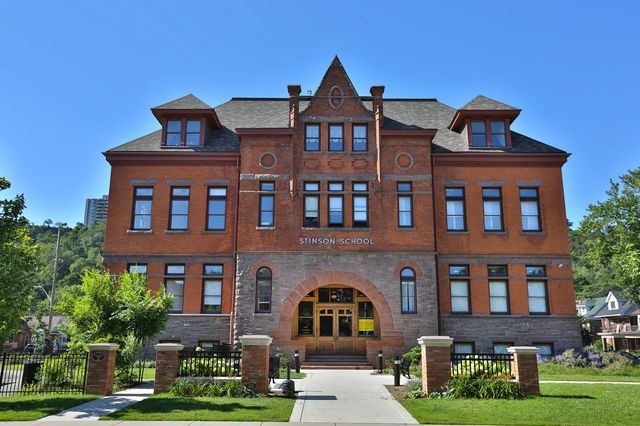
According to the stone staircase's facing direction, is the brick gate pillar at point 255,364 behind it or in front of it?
in front

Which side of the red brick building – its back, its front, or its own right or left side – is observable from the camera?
front

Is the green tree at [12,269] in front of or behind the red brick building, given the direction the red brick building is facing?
in front

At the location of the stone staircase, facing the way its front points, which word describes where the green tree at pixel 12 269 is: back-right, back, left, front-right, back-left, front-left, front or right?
front-right

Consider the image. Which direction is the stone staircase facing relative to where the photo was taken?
toward the camera

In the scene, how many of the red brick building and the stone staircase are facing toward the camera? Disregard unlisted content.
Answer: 2

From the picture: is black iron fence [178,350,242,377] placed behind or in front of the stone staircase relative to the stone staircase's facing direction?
in front

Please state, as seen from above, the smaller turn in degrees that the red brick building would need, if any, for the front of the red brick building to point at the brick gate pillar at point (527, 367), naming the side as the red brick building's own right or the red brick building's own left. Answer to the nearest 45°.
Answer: approximately 45° to the red brick building's own left

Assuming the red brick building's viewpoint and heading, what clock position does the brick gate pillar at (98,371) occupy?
The brick gate pillar is roughly at 1 o'clock from the red brick building.

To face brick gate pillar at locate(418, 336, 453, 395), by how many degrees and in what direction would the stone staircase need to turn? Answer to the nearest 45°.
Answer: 0° — it already faces it

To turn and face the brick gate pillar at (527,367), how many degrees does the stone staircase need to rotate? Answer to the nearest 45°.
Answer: approximately 45° to its left
